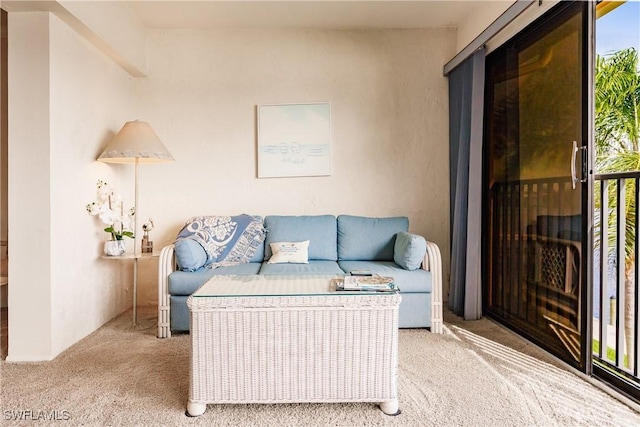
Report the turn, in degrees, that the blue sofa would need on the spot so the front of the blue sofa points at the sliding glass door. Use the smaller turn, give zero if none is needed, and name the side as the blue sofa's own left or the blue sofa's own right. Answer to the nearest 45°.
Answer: approximately 90° to the blue sofa's own left

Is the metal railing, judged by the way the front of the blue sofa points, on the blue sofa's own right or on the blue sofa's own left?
on the blue sofa's own left

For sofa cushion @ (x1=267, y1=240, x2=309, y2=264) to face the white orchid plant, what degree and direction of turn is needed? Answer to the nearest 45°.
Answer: approximately 90° to its right

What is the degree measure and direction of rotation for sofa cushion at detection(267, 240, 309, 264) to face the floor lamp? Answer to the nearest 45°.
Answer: approximately 90° to its right

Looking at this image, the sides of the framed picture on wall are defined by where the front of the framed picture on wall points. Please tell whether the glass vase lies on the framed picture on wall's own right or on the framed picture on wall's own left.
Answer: on the framed picture on wall's own right

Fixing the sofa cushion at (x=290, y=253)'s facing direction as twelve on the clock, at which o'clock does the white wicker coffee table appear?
The white wicker coffee table is roughly at 12 o'clock from the sofa cushion.

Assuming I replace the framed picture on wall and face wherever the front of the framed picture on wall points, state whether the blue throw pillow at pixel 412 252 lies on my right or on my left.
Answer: on my left

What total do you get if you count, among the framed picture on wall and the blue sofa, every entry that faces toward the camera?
2

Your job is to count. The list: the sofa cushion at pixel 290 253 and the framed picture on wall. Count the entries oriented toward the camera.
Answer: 2

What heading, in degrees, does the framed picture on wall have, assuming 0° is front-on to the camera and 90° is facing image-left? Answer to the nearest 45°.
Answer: approximately 0°
